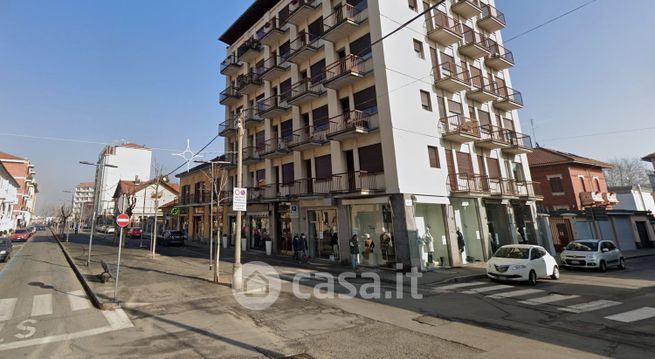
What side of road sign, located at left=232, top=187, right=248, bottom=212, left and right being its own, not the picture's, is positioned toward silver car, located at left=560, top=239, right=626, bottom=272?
left

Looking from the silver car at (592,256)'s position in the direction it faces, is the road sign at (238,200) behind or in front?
in front

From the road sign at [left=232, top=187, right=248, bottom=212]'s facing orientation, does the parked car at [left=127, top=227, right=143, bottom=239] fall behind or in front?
behind

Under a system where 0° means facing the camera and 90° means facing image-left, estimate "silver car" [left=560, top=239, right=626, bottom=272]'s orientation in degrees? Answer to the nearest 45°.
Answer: approximately 45°

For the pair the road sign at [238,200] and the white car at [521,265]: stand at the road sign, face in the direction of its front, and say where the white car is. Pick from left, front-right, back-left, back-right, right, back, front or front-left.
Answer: left

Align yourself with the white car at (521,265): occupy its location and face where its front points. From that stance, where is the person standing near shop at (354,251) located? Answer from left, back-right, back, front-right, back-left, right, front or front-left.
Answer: front-right

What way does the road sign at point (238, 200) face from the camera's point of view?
toward the camera

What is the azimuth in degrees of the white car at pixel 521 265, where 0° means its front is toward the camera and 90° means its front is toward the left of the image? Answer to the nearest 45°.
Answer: approximately 45°

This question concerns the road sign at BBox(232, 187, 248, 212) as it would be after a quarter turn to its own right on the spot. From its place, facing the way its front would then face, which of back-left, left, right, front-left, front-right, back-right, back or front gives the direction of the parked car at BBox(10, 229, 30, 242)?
front-right
